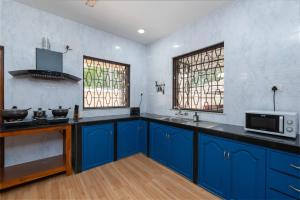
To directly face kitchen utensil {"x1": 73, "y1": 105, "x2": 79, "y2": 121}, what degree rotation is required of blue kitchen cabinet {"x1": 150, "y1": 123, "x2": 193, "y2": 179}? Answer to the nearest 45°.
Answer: approximately 45° to its right

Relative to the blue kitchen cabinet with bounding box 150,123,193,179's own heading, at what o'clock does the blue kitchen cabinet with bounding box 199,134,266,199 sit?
the blue kitchen cabinet with bounding box 199,134,266,199 is roughly at 9 o'clock from the blue kitchen cabinet with bounding box 150,123,193,179.

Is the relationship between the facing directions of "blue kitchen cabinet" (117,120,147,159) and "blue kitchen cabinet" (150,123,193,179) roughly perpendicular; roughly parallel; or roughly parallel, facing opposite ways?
roughly perpendicular

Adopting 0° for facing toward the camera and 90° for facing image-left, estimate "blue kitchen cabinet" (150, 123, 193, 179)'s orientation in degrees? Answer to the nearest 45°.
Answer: approximately 45°

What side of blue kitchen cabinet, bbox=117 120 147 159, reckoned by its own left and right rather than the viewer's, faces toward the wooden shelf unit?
right

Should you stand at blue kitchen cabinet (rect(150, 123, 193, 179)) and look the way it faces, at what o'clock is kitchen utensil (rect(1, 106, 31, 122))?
The kitchen utensil is roughly at 1 o'clock from the blue kitchen cabinet.

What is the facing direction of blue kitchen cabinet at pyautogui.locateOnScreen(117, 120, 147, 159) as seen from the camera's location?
facing the viewer and to the right of the viewer

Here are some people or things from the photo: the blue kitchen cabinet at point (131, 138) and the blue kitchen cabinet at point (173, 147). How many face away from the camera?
0

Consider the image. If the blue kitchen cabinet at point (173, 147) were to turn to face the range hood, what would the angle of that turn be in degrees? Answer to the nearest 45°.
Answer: approximately 45° to its right

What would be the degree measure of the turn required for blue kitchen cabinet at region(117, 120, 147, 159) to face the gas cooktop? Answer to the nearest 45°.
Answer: approximately 90° to its right

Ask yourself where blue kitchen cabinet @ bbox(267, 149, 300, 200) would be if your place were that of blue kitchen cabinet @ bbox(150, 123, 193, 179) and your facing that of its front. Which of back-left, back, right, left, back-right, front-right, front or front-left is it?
left
